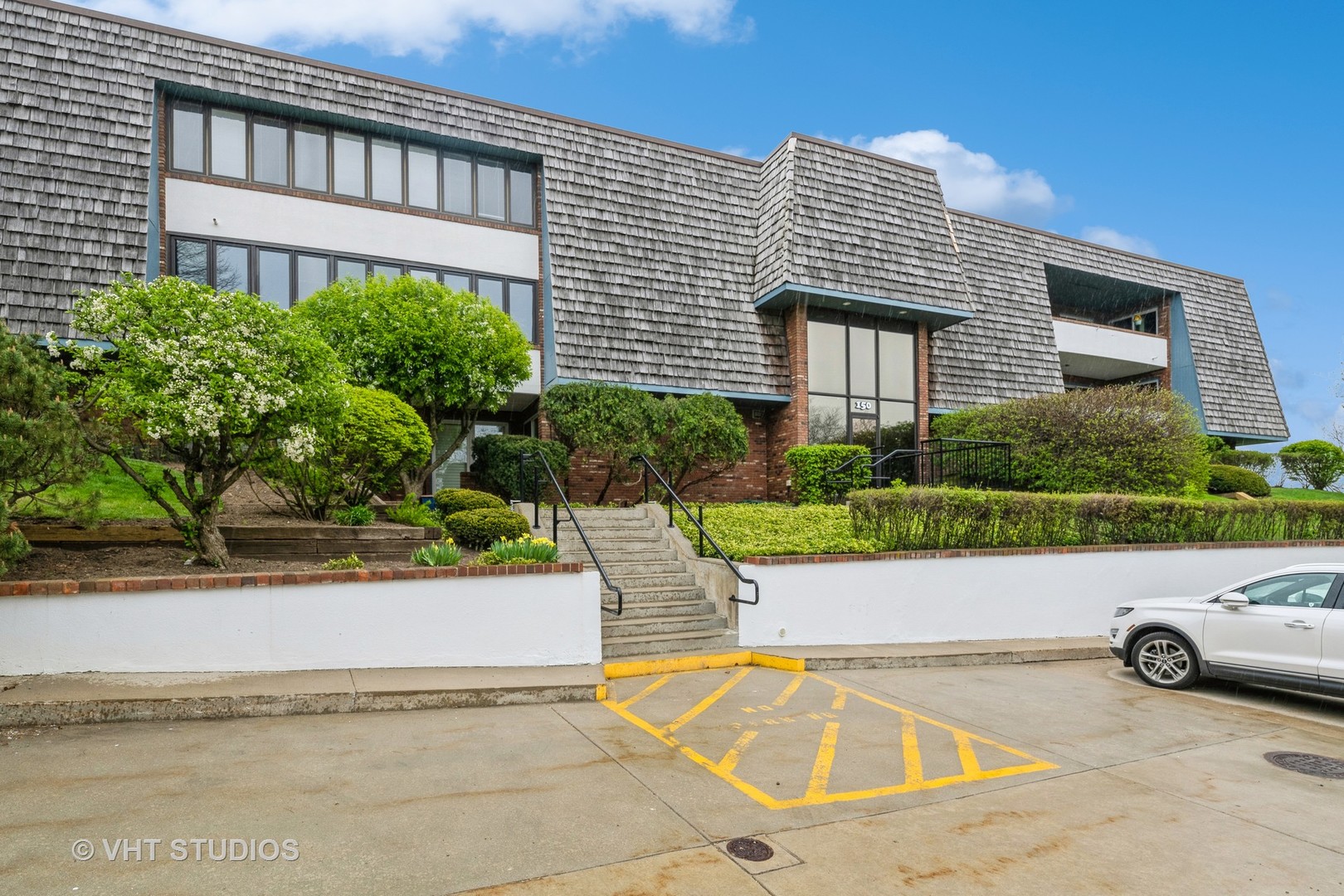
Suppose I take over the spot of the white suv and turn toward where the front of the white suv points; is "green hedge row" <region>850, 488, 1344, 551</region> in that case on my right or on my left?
on my right

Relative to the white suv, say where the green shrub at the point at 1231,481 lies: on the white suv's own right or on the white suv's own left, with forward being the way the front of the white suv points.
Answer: on the white suv's own right

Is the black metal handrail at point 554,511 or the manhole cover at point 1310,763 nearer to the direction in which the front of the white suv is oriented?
the black metal handrail

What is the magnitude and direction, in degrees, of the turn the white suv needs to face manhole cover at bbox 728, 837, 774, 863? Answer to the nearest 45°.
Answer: approximately 90° to its left

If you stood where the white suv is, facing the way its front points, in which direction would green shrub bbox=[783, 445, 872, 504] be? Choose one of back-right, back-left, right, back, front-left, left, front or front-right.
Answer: front-right

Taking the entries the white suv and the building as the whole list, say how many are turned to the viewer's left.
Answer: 1

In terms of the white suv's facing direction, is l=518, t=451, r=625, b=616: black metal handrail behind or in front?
in front

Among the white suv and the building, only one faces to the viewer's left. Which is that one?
the white suv

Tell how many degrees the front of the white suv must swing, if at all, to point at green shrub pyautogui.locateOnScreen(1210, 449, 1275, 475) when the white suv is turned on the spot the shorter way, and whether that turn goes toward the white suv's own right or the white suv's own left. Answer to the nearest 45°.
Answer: approximately 90° to the white suv's own right

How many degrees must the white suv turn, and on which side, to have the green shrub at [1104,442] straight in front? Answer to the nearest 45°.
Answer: approximately 90° to its right

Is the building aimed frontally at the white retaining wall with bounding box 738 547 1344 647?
yes

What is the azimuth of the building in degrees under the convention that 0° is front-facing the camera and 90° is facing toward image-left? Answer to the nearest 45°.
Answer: approximately 315°

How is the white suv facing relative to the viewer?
to the viewer's left
